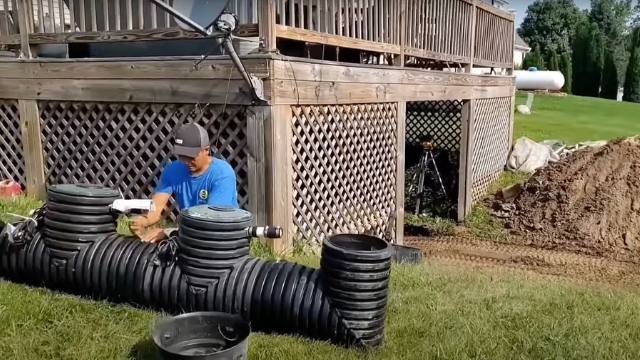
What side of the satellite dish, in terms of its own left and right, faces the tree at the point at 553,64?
back

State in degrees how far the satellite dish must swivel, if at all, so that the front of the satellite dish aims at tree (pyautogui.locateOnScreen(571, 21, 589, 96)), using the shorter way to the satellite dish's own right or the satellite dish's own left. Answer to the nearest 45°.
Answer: approximately 180°

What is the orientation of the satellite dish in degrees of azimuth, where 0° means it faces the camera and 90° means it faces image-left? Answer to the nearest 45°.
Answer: approximately 45°

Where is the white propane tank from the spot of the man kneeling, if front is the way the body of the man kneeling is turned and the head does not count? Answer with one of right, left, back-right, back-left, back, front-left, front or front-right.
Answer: back

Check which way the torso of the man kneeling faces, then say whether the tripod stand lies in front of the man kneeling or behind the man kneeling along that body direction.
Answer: behind

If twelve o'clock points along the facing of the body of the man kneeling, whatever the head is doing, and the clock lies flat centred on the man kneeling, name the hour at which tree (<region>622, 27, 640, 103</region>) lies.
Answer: The tree is roughly at 6 o'clock from the man kneeling.

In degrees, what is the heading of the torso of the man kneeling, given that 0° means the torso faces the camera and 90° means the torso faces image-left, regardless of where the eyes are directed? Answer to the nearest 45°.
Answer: approximately 45°

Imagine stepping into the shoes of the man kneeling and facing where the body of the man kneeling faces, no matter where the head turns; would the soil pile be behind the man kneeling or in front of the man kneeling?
behind

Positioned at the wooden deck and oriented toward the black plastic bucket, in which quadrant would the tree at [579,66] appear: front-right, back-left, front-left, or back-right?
back-left

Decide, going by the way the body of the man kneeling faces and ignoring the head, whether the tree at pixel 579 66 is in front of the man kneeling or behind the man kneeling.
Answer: behind

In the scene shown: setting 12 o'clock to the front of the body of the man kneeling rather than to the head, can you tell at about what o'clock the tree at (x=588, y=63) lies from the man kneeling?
The tree is roughly at 6 o'clock from the man kneeling.

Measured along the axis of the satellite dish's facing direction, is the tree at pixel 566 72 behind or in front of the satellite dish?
behind

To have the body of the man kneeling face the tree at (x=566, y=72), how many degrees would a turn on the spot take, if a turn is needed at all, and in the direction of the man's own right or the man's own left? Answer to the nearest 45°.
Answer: approximately 180°

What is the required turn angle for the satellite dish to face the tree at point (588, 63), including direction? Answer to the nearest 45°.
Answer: approximately 180°

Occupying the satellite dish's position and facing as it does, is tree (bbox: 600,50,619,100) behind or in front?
behind
